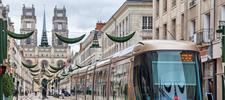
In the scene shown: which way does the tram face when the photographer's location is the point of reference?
facing the viewer and to the right of the viewer
